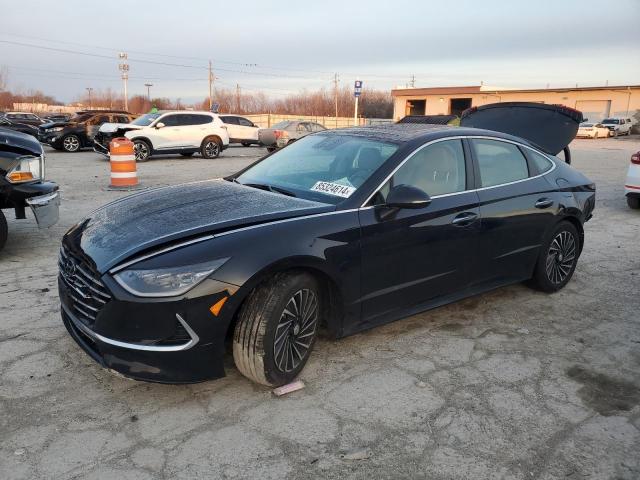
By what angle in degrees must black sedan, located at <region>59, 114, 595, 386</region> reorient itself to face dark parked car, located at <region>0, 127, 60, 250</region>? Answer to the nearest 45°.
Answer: approximately 90° to its right

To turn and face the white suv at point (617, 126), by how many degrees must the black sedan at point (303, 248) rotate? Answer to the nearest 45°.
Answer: approximately 180°

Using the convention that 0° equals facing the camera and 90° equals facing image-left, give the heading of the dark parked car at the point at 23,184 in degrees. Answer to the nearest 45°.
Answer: approximately 270°

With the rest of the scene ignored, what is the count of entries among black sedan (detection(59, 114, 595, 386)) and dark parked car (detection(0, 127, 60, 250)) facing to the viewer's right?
1

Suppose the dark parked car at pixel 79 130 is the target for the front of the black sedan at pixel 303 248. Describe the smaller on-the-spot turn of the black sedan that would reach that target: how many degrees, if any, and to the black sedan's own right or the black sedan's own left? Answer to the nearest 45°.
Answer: approximately 90° to the black sedan's own right

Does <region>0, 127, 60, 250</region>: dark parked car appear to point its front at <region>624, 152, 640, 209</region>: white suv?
yes

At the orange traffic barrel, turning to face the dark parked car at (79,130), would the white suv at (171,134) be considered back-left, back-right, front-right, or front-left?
front-right

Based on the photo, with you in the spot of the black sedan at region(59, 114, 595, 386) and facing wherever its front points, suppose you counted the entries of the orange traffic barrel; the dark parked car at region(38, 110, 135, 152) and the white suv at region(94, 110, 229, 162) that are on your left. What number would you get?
0

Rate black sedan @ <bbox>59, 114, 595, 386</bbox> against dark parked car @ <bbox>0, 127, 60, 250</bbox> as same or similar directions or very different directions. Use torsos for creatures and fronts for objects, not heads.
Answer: very different directions

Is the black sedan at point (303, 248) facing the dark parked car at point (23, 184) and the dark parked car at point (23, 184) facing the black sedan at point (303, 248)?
no

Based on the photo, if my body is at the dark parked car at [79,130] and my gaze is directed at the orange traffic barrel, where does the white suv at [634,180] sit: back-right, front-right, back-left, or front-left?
front-left

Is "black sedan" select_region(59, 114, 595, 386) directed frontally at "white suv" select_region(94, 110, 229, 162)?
no

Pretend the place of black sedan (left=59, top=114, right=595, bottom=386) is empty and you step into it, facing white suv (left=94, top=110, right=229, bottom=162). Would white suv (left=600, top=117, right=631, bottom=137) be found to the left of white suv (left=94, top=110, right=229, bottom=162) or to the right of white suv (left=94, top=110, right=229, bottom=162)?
right

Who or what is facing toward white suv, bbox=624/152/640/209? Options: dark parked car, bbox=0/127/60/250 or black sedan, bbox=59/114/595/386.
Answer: the dark parked car

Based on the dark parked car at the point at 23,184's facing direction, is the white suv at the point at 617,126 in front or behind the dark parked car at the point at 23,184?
in front

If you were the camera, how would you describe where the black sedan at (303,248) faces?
facing the viewer and to the left of the viewer

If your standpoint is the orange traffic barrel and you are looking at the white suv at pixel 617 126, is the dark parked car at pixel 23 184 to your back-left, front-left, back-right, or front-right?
back-right
